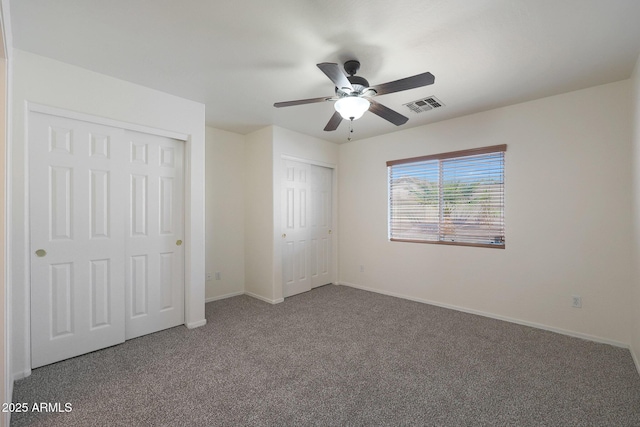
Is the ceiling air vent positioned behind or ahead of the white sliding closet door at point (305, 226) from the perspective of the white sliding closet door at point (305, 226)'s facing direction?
ahead

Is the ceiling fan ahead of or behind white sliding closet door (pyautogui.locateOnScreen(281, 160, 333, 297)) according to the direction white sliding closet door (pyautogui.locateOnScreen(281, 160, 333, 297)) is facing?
ahead

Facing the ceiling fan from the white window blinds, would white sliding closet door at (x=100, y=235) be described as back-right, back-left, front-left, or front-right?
front-right

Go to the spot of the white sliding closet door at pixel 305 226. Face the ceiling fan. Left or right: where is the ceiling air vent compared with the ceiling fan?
left

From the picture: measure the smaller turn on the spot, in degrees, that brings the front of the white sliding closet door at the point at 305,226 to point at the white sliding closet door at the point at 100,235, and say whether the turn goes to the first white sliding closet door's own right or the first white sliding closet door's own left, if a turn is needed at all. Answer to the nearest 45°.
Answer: approximately 90° to the first white sliding closet door's own right

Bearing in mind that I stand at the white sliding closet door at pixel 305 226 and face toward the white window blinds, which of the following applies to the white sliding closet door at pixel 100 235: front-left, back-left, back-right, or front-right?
back-right

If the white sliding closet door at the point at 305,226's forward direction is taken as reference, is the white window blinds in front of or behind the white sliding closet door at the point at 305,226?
in front

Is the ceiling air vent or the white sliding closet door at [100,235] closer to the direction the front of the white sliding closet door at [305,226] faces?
the ceiling air vent

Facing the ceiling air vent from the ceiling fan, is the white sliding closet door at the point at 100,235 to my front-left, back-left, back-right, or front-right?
back-left

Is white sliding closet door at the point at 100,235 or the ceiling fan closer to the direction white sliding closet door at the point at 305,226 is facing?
the ceiling fan

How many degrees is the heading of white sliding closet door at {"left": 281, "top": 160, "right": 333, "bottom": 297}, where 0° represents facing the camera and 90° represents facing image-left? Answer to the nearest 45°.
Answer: approximately 315°
